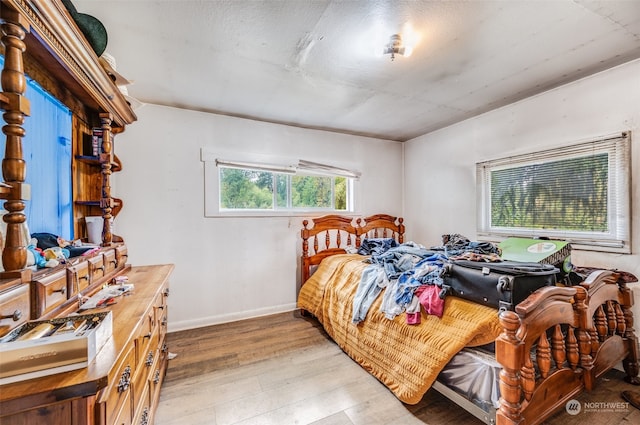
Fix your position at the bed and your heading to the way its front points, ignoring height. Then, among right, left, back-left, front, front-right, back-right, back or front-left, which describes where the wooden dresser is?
right

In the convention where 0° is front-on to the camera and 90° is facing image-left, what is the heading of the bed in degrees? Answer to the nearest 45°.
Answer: approximately 315°

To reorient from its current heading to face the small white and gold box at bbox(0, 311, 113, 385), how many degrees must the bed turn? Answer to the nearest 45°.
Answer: approximately 90° to its right
